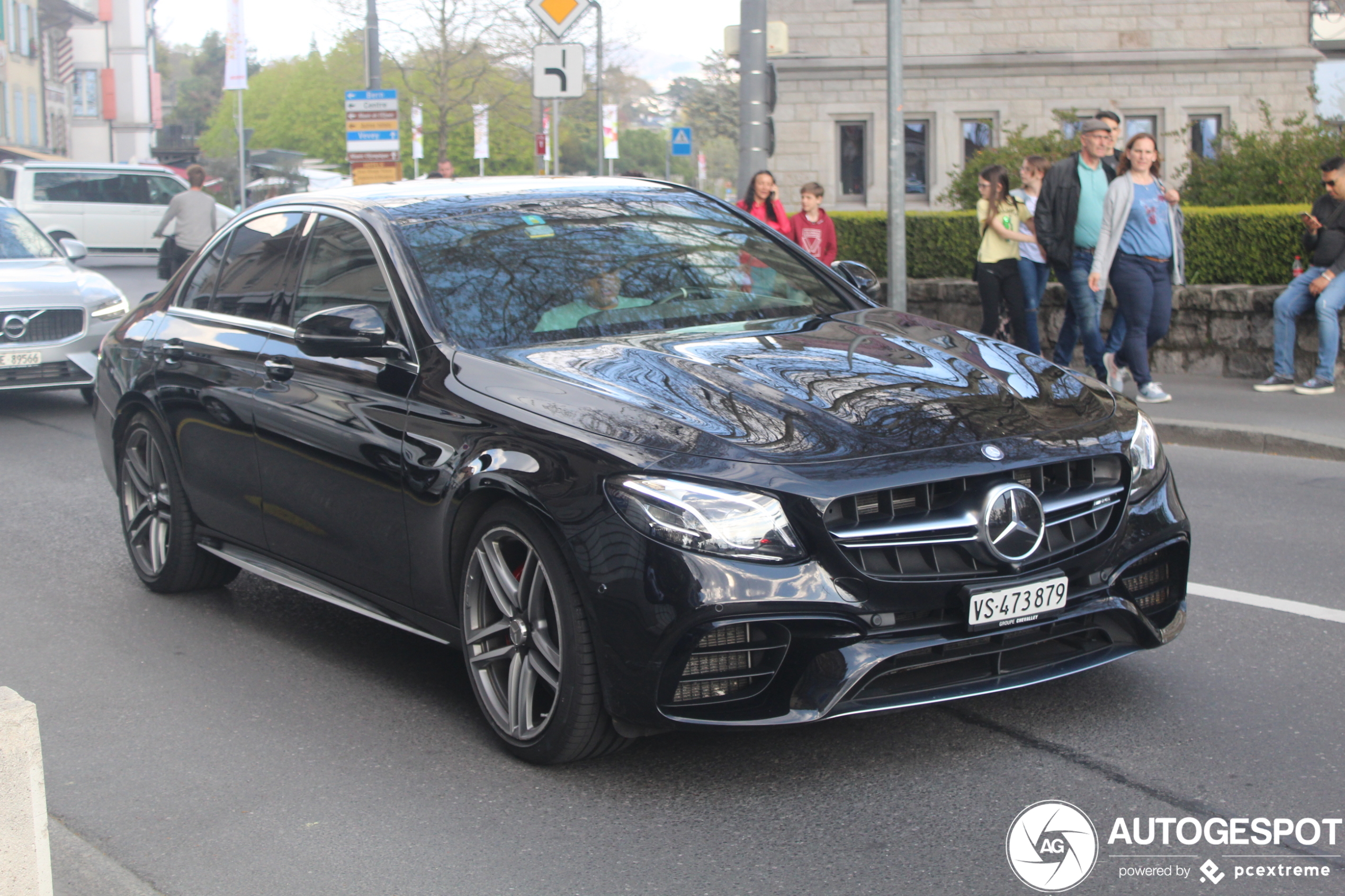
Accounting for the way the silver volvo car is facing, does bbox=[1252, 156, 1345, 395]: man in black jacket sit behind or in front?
in front

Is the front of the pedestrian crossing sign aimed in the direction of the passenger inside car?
yes

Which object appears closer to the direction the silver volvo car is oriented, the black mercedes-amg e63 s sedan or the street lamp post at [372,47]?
the black mercedes-amg e63 s sedan

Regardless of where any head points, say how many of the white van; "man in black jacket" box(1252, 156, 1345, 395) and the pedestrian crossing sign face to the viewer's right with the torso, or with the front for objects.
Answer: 1

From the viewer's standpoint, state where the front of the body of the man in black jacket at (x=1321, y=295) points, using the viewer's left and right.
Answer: facing the viewer and to the left of the viewer

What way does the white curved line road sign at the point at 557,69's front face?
toward the camera

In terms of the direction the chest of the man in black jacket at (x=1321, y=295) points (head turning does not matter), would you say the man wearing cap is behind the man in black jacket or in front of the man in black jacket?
in front

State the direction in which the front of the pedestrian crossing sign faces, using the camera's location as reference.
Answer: facing the viewer

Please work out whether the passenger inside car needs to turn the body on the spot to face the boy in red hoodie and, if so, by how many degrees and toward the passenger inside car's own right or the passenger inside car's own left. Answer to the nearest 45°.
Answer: approximately 135° to the passenger inside car's own left

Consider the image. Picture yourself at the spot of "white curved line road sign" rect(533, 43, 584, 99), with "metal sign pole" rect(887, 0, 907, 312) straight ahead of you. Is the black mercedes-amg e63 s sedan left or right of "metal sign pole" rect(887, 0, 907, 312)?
right

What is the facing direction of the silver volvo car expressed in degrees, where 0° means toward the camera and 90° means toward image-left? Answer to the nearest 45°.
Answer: approximately 315°
